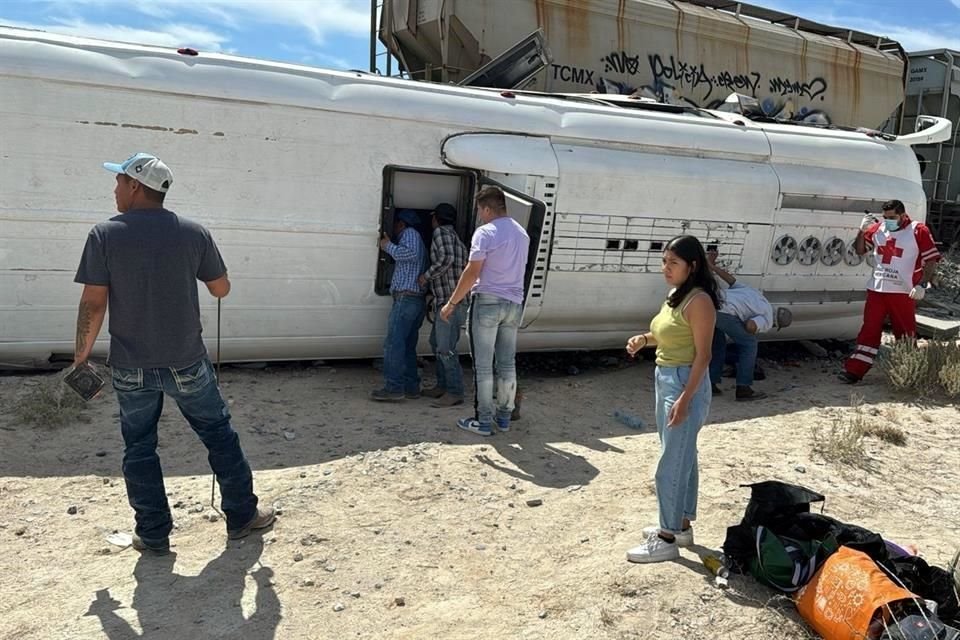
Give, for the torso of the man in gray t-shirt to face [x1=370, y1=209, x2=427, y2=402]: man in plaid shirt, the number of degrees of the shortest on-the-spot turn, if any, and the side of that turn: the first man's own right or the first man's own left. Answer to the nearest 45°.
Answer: approximately 45° to the first man's own right

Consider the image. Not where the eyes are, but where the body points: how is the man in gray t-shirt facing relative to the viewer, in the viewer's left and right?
facing away from the viewer

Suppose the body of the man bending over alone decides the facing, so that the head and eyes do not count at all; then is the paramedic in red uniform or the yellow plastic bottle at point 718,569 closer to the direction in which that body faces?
the paramedic in red uniform
